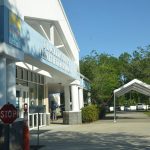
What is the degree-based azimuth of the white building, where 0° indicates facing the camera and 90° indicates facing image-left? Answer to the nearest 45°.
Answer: approximately 315°

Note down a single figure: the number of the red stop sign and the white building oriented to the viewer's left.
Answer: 0

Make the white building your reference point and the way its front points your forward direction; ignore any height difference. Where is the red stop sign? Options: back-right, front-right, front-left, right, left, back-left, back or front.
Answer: front-right

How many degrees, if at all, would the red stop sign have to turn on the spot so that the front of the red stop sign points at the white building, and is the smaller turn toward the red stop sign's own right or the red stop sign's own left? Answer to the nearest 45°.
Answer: approximately 180°

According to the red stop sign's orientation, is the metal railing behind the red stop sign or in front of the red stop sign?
behind
